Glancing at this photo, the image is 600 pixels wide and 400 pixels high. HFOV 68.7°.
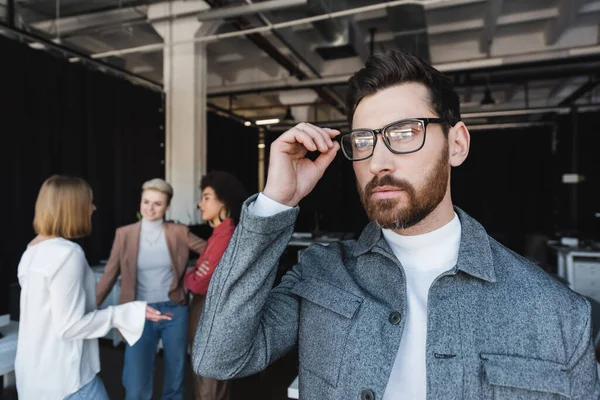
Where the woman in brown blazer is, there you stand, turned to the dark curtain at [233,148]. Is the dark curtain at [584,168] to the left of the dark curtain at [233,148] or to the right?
right

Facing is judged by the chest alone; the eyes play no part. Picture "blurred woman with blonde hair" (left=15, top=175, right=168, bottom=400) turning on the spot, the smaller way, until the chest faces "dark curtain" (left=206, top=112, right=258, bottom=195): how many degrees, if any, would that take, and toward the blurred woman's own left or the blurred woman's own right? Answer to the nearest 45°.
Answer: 0° — they already face it

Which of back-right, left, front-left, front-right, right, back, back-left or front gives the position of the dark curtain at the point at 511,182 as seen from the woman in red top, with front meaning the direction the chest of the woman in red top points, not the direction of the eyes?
back-right

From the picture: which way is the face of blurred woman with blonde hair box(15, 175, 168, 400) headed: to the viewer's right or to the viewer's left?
to the viewer's right

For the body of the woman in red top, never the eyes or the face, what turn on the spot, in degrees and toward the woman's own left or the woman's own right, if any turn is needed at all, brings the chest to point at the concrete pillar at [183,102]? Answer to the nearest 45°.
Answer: approximately 90° to the woman's own right

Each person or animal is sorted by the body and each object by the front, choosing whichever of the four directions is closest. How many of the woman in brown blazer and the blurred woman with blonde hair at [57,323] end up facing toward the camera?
1

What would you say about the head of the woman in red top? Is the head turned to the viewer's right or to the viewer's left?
to the viewer's left

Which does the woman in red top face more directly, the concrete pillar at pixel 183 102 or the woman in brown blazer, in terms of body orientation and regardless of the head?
the woman in brown blazer

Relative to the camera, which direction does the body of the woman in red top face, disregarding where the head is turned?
to the viewer's left

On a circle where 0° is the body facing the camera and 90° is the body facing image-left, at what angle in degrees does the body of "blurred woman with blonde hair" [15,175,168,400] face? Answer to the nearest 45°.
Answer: approximately 225°

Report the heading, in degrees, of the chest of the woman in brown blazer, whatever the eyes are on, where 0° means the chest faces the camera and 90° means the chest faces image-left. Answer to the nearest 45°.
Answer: approximately 0°

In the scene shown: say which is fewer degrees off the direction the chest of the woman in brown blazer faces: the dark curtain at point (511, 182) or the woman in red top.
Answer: the woman in red top

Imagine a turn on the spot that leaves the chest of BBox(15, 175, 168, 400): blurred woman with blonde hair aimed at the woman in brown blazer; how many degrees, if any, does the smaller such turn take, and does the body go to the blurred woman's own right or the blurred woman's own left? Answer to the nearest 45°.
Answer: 0° — they already face them
